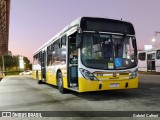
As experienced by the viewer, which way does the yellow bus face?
facing the viewer and to the right of the viewer
